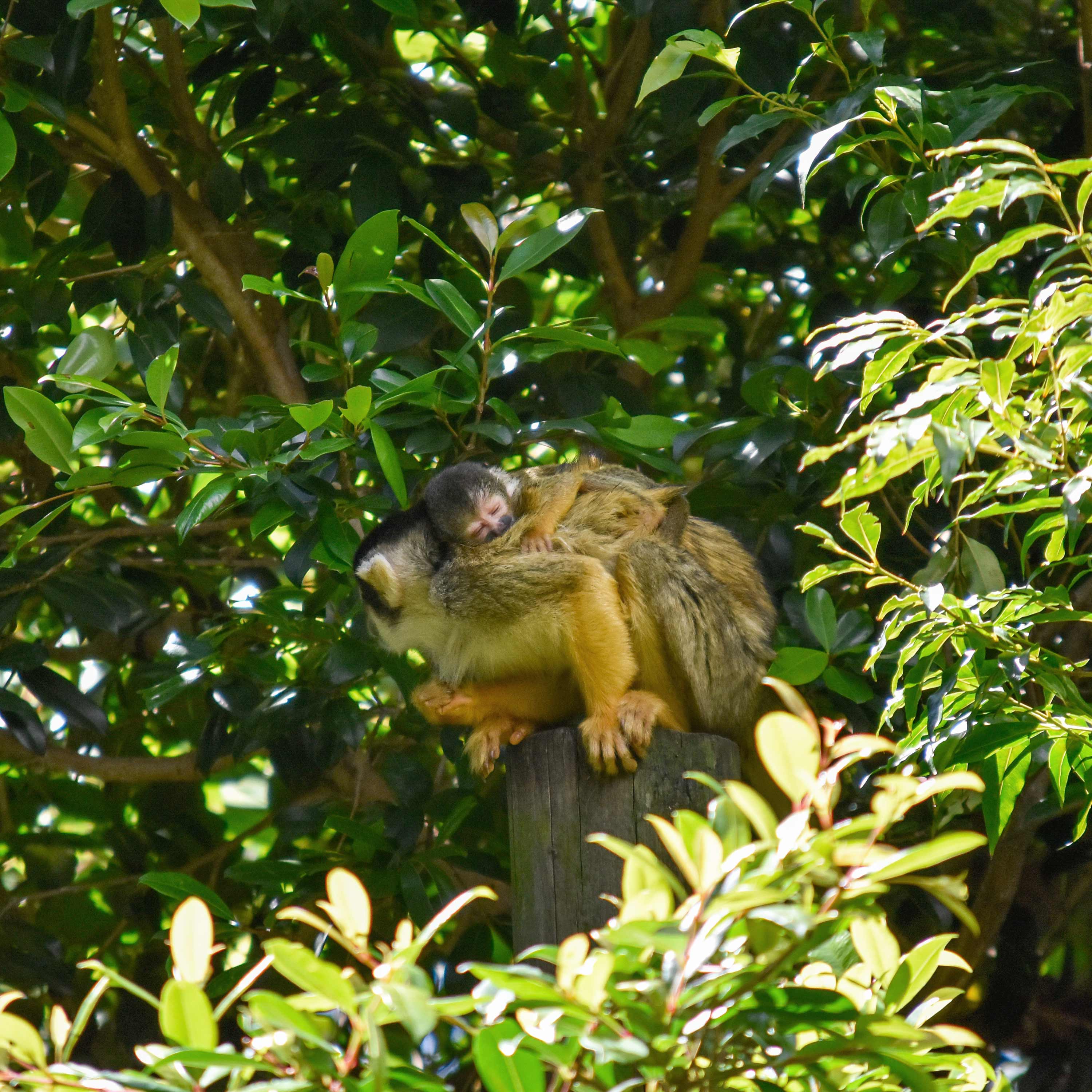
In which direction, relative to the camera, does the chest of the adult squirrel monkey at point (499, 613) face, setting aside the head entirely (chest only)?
to the viewer's left

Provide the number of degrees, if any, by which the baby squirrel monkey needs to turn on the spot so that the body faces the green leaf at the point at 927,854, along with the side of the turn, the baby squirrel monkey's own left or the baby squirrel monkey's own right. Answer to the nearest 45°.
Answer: approximately 90° to the baby squirrel monkey's own left

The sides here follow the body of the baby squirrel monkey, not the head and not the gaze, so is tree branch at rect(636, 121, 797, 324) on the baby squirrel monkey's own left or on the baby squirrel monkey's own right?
on the baby squirrel monkey's own right

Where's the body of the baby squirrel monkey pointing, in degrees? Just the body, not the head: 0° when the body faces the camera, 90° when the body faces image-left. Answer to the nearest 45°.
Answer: approximately 90°
